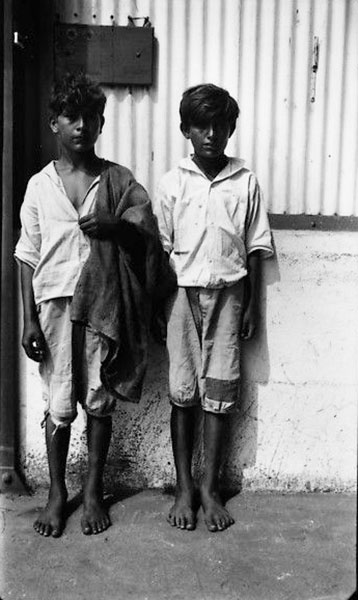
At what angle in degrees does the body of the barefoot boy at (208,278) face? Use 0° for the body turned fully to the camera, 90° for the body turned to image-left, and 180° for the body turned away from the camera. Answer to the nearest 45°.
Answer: approximately 0°

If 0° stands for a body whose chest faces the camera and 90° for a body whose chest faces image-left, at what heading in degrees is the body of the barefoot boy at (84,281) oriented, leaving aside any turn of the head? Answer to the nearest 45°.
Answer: approximately 0°

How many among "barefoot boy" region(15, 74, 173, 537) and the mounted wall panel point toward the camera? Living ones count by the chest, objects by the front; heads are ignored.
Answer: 2
